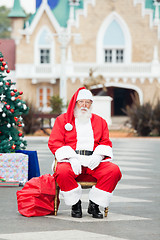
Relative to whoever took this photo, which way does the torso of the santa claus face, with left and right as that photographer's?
facing the viewer

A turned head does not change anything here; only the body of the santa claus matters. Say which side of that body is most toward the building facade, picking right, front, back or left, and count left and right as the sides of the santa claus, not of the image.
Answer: back

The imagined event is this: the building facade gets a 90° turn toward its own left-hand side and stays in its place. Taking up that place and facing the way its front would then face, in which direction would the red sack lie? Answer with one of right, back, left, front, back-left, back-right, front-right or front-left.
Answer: right

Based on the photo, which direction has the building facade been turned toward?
toward the camera

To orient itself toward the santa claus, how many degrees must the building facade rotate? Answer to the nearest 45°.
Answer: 0° — it already faces them

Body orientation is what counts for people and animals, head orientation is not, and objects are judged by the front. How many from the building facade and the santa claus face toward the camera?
2

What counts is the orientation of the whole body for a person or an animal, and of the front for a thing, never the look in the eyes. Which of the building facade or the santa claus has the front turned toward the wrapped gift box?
the building facade

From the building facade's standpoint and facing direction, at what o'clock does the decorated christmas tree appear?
The decorated christmas tree is roughly at 12 o'clock from the building facade.

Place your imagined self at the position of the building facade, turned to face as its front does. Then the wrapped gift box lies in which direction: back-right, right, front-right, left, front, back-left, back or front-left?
front
